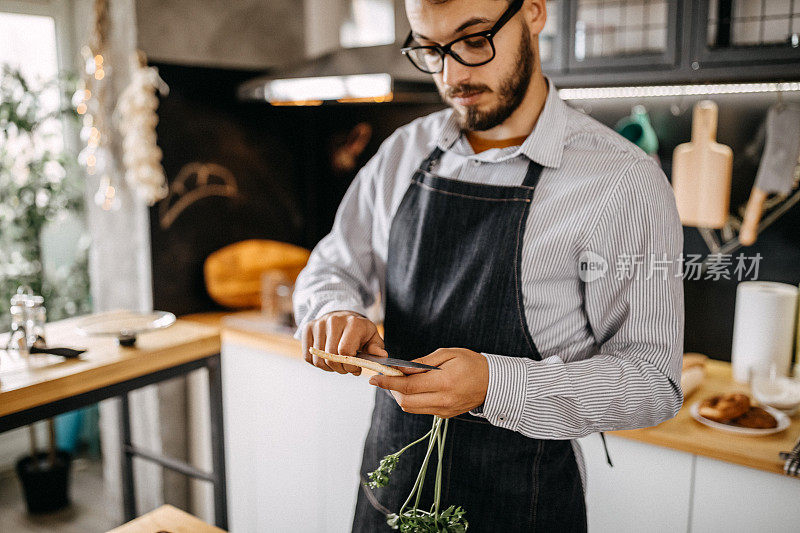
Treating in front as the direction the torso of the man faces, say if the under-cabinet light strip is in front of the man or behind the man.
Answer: behind

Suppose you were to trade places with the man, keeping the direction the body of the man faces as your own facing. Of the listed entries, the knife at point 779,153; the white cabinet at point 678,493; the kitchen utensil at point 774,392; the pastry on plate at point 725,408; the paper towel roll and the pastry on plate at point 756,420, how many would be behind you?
6

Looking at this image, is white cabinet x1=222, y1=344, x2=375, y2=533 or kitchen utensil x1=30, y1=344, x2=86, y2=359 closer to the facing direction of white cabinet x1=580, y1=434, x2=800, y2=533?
the kitchen utensil

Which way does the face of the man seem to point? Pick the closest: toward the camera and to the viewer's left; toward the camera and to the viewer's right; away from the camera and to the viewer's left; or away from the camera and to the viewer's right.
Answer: toward the camera and to the viewer's left

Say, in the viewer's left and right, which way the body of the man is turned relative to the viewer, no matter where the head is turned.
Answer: facing the viewer and to the left of the viewer

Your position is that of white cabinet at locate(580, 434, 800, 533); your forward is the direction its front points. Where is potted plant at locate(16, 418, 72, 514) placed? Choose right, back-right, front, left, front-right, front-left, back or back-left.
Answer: front-right

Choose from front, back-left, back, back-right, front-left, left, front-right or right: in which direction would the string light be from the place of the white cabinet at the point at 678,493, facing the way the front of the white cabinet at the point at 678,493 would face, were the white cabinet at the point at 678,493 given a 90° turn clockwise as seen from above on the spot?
front-left

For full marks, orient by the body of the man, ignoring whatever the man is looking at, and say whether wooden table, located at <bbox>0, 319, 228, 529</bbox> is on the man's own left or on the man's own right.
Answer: on the man's own right

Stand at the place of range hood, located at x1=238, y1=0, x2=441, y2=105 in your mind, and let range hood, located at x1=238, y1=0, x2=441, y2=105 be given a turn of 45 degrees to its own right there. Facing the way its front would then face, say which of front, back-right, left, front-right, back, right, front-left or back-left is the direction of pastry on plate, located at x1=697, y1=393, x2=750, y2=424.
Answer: back-left

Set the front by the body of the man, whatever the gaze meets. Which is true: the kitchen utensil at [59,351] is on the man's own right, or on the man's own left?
on the man's own right

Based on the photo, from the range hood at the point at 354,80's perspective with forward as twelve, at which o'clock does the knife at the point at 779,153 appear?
The knife is roughly at 8 o'clock from the range hood.

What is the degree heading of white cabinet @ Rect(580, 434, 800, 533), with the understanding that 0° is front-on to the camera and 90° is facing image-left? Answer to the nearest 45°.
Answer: approximately 45°

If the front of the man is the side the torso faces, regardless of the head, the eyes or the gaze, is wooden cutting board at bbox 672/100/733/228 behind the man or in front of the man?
behind
